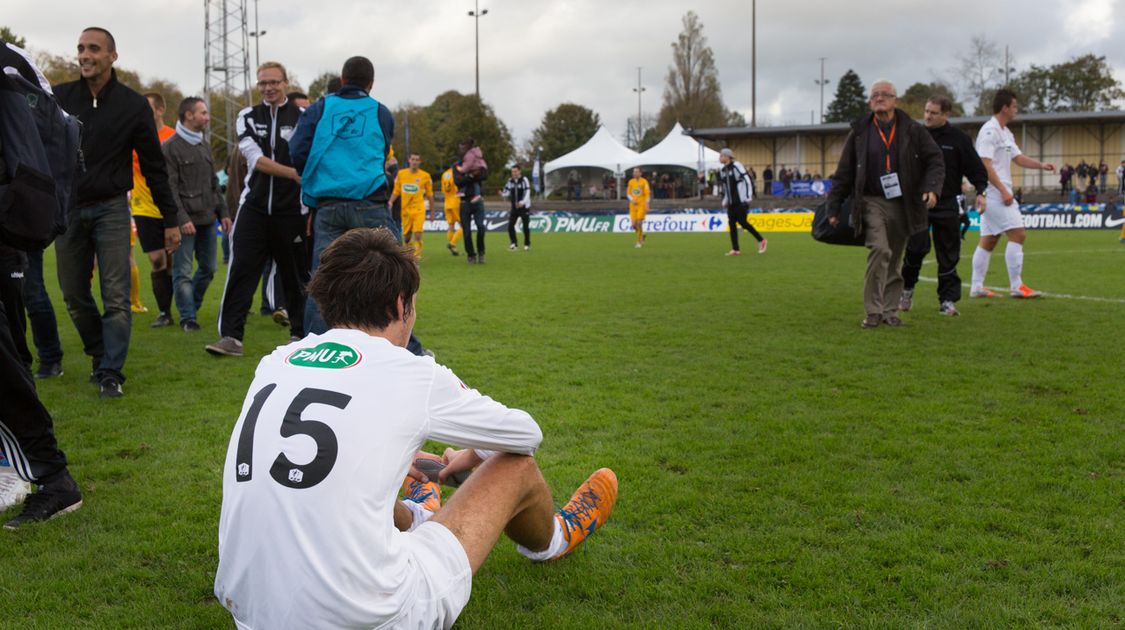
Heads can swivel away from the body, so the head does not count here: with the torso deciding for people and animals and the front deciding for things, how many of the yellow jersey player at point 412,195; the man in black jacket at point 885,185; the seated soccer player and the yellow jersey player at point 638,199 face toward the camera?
3

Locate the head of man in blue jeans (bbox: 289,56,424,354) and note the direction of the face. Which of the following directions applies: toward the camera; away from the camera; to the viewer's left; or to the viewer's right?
away from the camera

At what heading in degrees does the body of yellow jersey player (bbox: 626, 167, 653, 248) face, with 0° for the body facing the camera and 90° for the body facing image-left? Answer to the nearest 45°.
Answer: approximately 0°

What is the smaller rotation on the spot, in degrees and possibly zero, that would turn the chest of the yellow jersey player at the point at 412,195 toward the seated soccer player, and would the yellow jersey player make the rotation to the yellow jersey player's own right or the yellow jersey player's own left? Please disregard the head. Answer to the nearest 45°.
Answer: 0° — they already face them

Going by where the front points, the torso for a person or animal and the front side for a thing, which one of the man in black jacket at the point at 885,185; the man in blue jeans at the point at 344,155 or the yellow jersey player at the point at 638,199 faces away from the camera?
the man in blue jeans

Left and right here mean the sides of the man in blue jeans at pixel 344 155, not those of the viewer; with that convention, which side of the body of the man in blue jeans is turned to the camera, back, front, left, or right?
back
